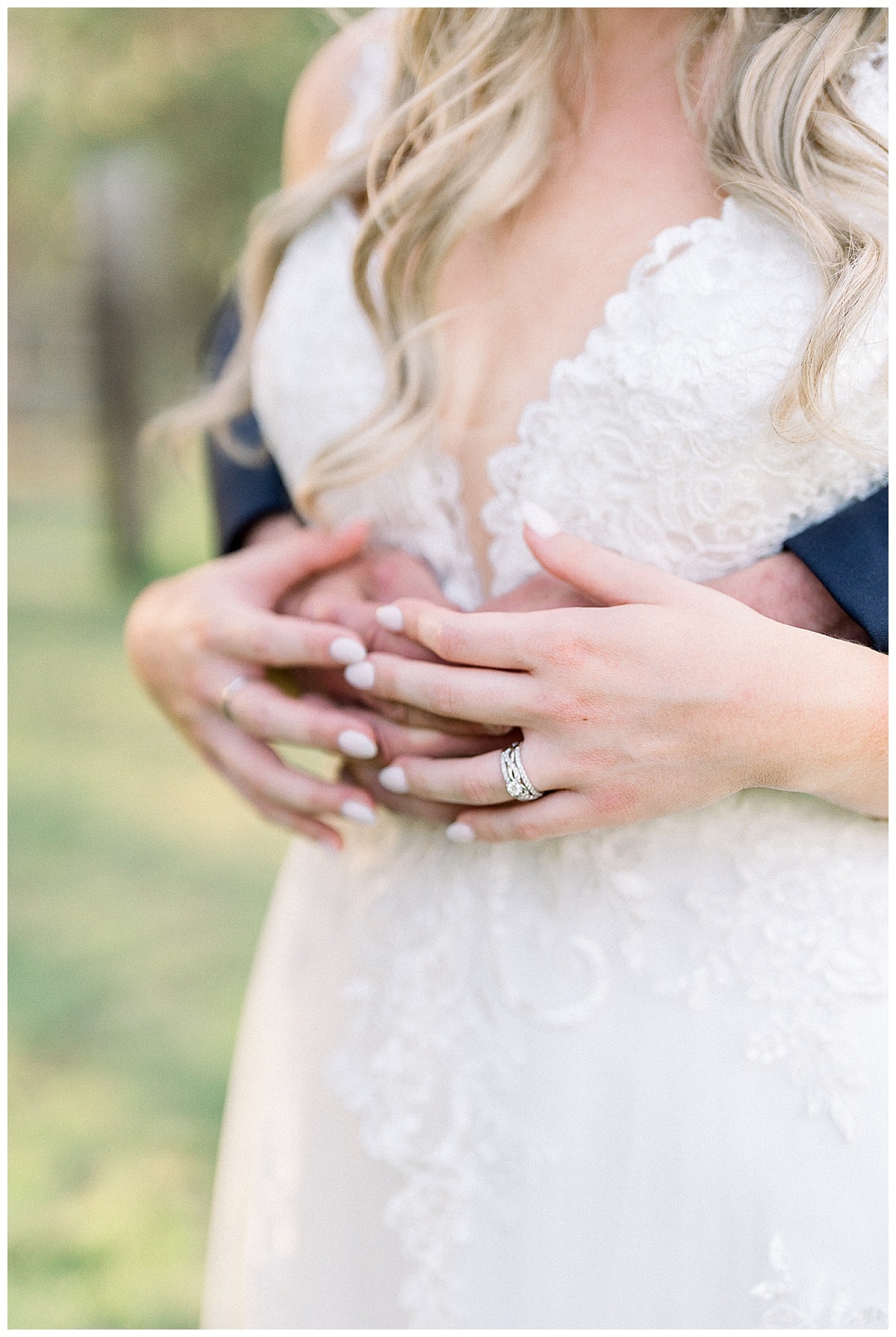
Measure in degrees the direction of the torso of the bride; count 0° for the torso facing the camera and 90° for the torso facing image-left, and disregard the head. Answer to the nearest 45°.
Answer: approximately 45°

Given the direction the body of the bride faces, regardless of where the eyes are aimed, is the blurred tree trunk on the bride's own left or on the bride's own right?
on the bride's own right
